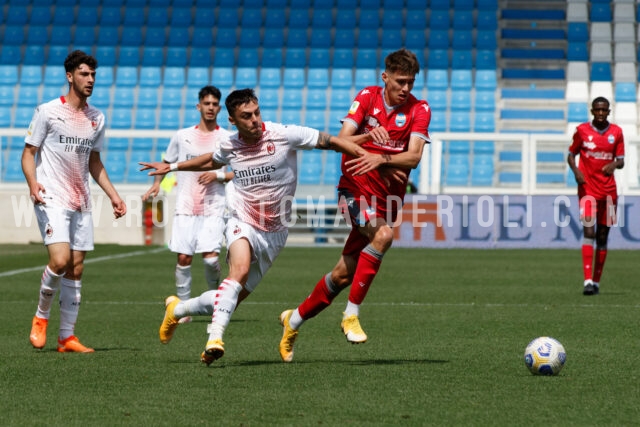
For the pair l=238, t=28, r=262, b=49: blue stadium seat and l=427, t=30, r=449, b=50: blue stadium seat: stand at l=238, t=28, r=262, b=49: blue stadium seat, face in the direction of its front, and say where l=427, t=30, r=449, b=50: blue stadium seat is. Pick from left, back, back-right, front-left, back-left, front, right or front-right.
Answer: left

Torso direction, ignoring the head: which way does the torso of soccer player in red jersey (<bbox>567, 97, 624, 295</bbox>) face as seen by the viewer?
toward the camera

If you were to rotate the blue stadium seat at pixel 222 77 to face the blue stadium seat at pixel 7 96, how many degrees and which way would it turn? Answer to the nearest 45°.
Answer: approximately 90° to its right

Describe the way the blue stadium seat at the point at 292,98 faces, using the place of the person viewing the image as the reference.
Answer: facing the viewer

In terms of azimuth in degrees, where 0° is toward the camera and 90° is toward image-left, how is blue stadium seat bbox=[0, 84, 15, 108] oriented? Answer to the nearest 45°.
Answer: approximately 0°

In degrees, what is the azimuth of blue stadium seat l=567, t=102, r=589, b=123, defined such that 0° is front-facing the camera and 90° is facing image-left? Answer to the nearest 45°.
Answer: approximately 0°

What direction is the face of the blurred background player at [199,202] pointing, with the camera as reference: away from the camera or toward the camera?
toward the camera

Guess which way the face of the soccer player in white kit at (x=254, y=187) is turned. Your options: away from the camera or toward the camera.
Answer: toward the camera

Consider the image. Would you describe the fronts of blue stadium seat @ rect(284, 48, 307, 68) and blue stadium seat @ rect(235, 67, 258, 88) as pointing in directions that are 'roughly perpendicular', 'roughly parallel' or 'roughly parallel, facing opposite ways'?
roughly parallel
